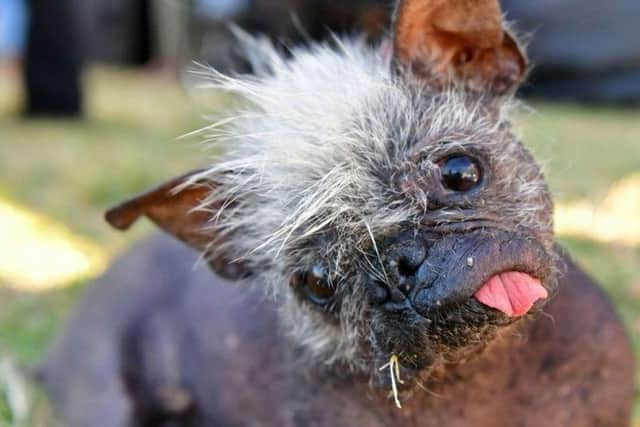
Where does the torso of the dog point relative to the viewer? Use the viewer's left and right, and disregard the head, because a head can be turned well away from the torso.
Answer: facing the viewer and to the right of the viewer
